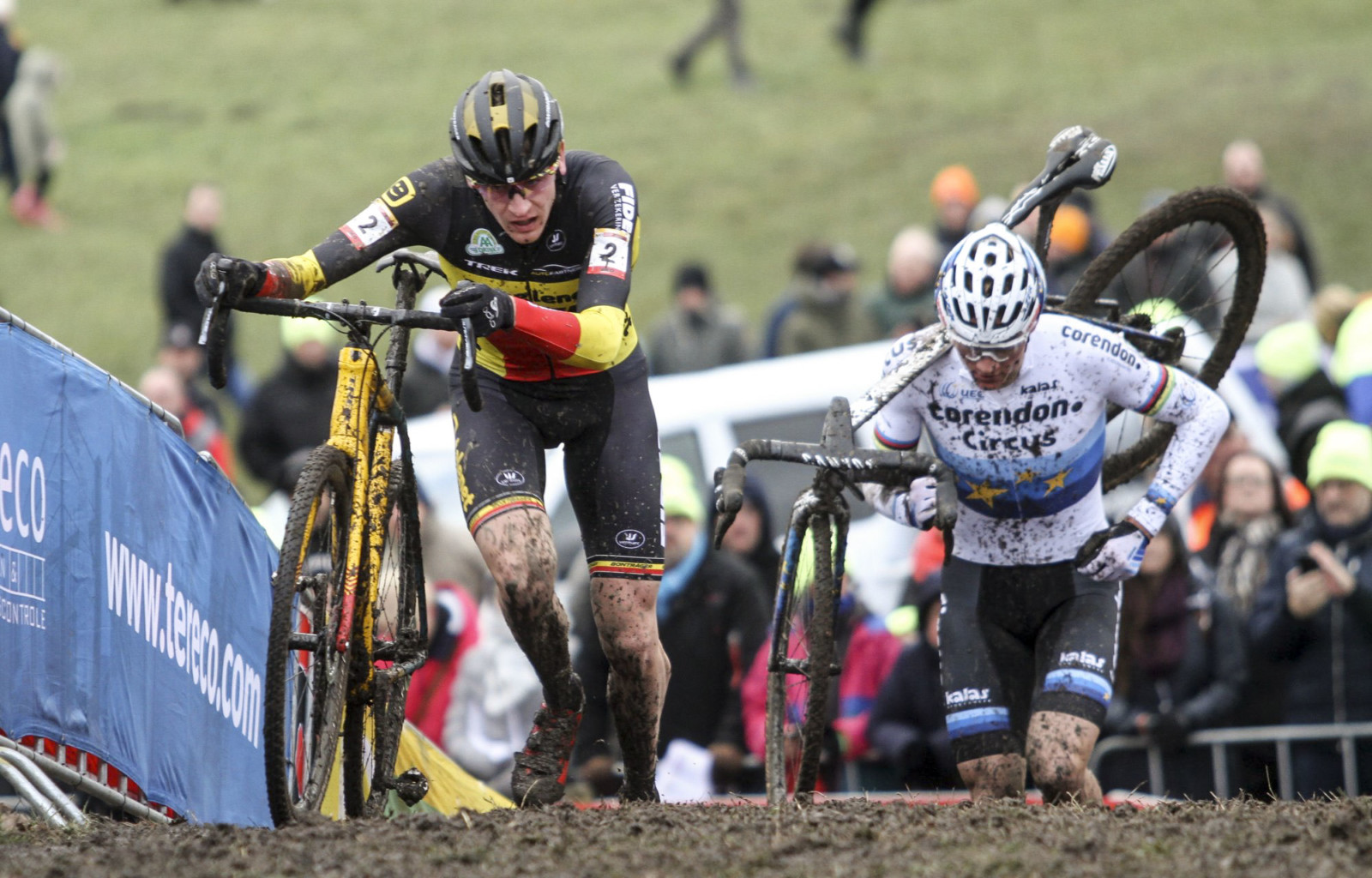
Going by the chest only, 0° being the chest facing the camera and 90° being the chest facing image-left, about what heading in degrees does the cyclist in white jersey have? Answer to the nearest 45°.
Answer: approximately 0°

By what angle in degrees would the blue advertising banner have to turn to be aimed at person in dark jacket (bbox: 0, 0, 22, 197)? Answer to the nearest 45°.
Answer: approximately 135° to its left

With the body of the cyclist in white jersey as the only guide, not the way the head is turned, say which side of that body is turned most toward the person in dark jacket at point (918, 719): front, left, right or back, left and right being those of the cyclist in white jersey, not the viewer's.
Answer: back

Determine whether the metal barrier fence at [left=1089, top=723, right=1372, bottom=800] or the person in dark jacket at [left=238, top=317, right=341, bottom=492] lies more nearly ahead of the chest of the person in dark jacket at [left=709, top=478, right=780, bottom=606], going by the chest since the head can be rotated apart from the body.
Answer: the metal barrier fence
